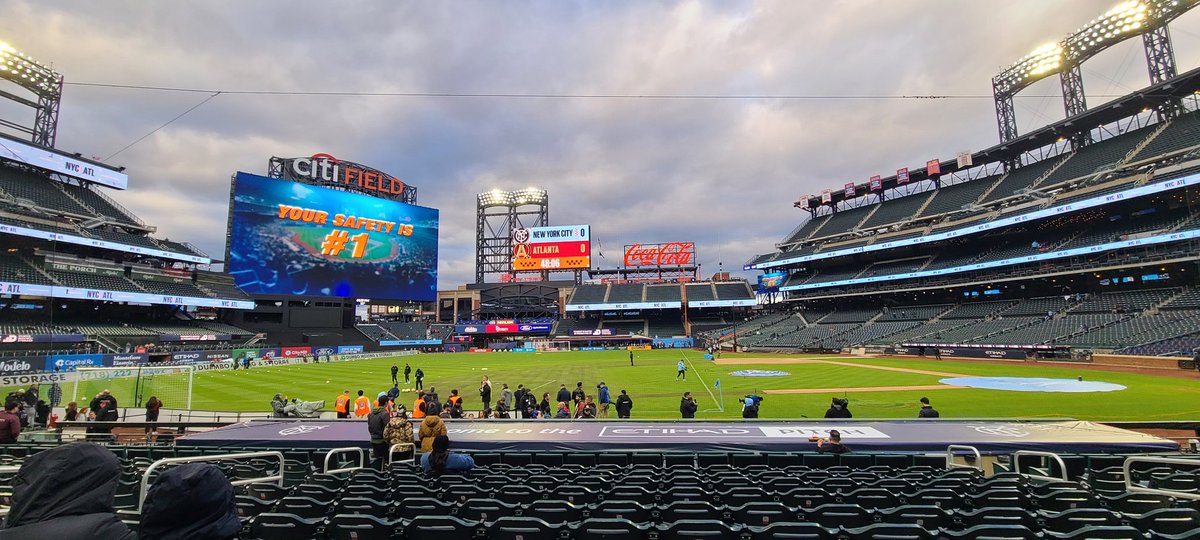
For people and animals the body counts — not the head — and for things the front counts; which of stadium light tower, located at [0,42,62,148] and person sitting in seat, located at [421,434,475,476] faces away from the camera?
the person sitting in seat

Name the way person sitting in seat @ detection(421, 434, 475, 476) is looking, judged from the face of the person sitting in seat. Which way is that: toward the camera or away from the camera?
away from the camera

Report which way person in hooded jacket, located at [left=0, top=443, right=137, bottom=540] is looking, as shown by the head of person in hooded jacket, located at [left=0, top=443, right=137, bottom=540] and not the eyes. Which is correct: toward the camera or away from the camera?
away from the camera

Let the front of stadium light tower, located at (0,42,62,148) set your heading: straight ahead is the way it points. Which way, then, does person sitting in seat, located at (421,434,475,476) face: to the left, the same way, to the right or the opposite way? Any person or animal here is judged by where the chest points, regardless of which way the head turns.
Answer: to the left

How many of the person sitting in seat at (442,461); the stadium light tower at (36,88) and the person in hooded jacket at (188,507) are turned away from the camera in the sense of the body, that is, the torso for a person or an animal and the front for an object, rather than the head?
2

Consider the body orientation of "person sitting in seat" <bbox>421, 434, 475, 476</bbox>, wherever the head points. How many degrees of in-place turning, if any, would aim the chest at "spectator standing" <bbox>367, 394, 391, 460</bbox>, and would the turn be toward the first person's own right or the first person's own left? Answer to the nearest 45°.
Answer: approximately 45° to the first person's own left

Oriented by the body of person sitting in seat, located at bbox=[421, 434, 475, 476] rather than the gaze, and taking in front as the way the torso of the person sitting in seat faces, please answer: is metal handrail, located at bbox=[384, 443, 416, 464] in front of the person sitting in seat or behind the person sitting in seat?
in front

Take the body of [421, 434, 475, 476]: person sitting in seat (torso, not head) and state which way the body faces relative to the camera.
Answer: away from the camera

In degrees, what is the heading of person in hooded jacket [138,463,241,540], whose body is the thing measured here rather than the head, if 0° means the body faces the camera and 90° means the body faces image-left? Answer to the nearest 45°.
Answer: approximately 180°

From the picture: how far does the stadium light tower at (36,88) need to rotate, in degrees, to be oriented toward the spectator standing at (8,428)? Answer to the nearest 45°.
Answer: approximately 45° to its right

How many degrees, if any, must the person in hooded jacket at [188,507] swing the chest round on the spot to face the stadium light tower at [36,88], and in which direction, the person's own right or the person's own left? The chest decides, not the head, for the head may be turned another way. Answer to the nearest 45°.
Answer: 0° — they already face it

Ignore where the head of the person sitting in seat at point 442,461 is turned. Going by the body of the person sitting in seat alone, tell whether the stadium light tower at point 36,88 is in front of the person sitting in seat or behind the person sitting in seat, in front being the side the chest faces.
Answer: in front

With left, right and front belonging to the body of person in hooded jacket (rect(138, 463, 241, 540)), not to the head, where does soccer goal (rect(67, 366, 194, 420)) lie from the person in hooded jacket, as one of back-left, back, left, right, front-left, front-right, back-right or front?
front

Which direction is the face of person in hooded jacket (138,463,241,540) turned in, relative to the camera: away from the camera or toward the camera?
away from the camera

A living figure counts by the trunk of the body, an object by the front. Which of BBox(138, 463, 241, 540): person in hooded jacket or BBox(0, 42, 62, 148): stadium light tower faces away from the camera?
the person in hooded jacket

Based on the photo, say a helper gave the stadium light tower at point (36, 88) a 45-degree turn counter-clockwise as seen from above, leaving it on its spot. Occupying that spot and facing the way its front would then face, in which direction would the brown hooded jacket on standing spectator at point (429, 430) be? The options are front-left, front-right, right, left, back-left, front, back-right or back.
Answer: right

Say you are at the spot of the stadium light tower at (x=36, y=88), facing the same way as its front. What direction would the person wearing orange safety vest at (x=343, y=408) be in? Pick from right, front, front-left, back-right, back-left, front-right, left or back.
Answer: front-right
